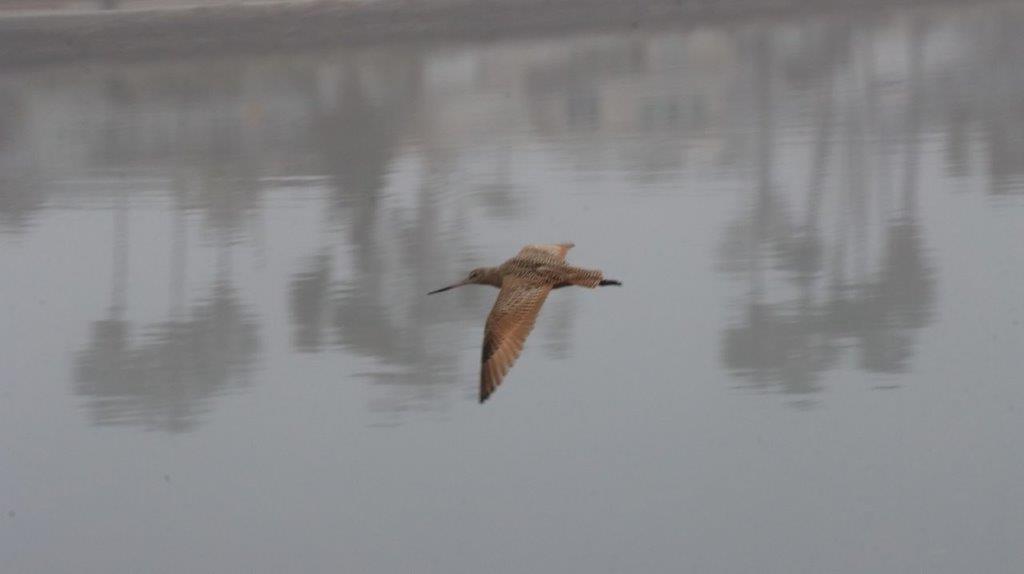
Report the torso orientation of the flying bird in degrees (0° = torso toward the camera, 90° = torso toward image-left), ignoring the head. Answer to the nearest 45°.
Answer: approximately 90°
